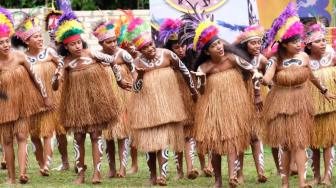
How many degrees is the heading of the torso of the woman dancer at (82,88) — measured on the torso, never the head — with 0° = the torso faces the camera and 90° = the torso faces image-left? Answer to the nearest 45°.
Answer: approximately 0°

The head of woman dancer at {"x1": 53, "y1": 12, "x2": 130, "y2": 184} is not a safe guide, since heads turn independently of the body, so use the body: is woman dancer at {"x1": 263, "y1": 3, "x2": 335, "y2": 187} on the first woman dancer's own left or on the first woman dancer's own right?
on the first woman dancer's own left
